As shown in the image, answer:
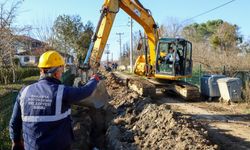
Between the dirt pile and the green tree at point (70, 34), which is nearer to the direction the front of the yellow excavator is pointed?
the dirt pile

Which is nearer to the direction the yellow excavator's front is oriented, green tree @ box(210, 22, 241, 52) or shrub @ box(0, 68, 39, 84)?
the shrub

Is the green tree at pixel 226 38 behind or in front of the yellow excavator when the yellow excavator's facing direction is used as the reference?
behind

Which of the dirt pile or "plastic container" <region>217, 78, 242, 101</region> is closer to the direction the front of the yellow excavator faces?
the dirt pile

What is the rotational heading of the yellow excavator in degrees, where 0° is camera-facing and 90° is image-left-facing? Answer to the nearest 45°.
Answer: approximately 45°

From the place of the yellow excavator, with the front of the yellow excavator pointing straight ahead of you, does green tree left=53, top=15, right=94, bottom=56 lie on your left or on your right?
on your right

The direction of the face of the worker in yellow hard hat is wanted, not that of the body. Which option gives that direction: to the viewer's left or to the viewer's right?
to the viewer's right

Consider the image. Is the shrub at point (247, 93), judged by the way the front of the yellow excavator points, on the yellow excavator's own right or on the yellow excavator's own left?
on the yellow excavator's own left

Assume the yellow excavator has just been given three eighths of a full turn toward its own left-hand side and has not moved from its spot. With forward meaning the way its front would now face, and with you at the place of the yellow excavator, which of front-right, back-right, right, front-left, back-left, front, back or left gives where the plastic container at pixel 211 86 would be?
front

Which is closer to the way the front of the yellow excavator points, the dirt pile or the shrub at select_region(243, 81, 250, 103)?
the dirt pile
